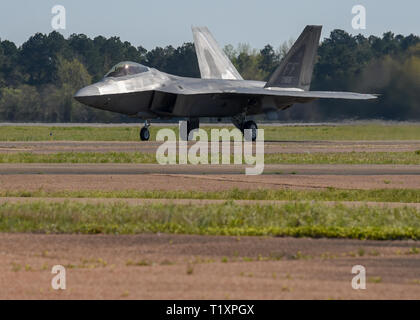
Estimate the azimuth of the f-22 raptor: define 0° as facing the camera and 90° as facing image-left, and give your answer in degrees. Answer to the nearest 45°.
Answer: approximately 45°
